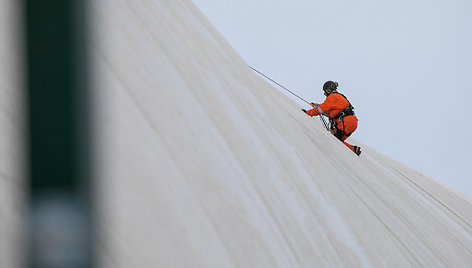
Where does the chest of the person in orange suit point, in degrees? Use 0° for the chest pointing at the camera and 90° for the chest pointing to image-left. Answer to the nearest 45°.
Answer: approximately 90°
